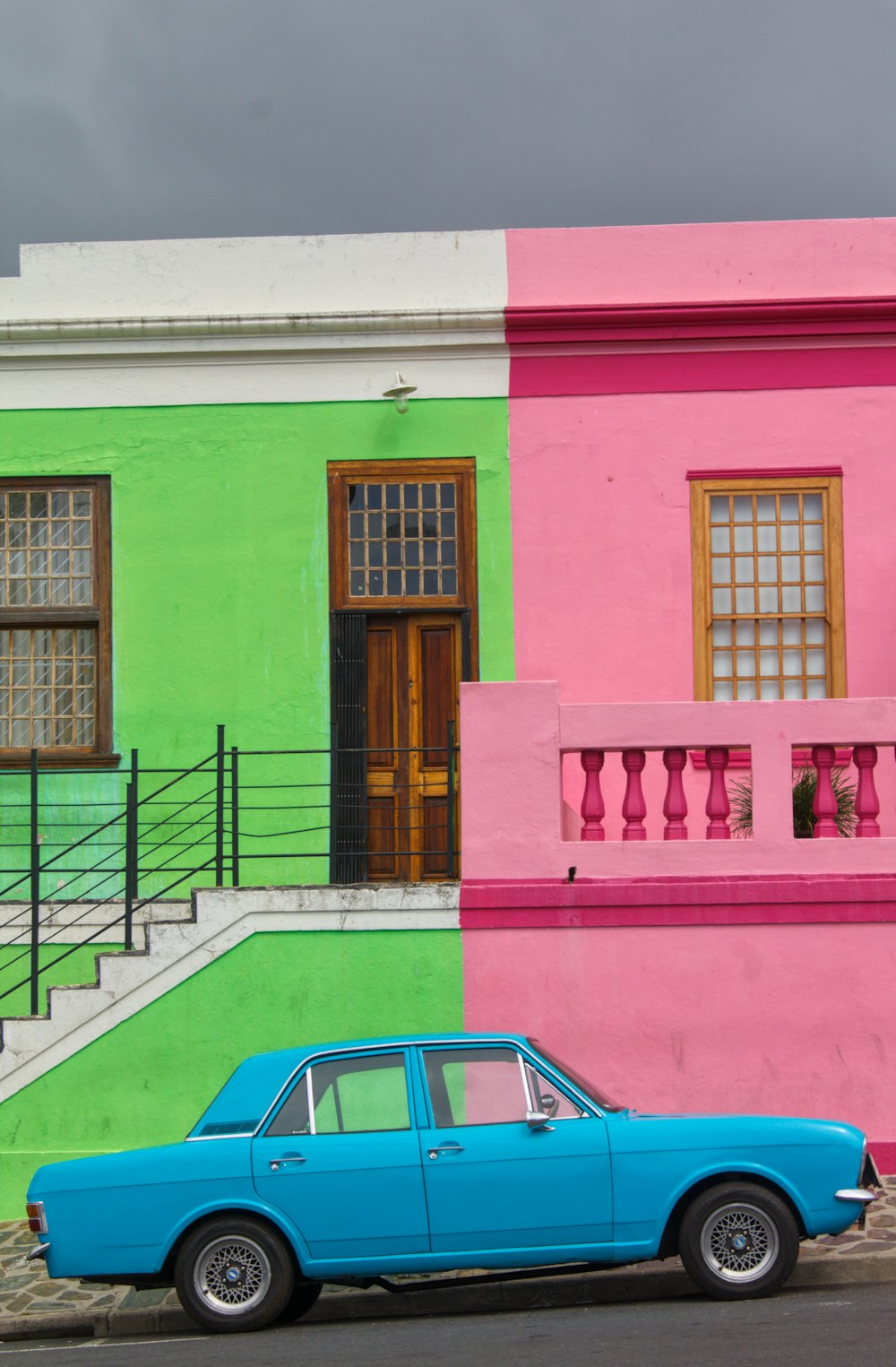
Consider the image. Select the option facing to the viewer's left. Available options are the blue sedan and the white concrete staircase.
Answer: the white concrete staircase

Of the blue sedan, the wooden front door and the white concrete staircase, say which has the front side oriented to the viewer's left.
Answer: the white concrete staircase

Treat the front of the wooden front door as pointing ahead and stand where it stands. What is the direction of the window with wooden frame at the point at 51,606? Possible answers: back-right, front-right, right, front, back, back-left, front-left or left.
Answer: right

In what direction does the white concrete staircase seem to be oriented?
to the viewer's left

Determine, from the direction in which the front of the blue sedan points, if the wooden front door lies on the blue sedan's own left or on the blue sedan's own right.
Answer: on the blue sedan's own left

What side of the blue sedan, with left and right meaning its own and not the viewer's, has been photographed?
right

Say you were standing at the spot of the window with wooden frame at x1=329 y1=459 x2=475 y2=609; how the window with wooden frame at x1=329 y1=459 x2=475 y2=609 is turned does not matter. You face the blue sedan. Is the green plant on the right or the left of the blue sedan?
left

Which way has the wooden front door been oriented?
toward the camera

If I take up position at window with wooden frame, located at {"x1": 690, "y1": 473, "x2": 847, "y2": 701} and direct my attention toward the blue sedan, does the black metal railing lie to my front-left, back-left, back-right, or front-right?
front-right

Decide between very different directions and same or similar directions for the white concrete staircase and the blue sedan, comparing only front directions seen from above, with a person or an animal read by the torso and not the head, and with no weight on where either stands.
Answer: very different directions

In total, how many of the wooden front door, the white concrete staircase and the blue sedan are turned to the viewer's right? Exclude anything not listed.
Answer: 1

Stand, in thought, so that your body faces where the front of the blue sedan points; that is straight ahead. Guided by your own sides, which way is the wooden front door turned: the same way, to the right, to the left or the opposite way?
to the right

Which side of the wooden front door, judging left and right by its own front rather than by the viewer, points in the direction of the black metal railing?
right
